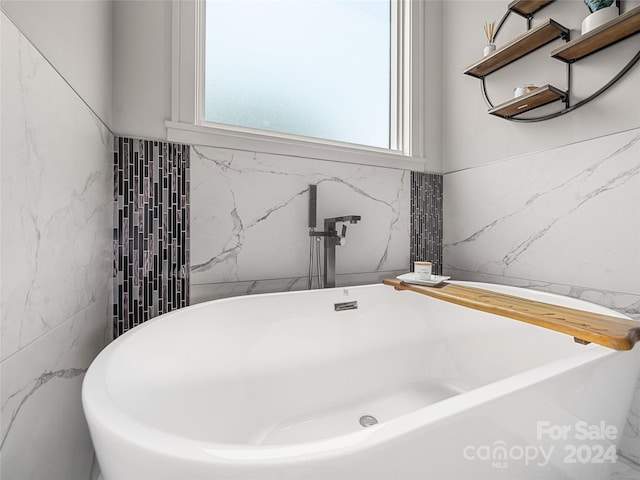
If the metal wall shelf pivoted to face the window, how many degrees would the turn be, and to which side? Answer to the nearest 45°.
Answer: approximately 45° to its right

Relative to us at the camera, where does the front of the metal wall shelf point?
facing the viewer and to the left of the viewer

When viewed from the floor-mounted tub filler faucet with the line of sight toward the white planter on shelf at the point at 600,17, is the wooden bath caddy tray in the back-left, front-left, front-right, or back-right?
front-right

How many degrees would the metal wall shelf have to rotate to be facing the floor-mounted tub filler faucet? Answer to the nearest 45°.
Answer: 0° — it already faces it

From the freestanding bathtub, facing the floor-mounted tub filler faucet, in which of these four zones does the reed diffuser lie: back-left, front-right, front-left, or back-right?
front-right
